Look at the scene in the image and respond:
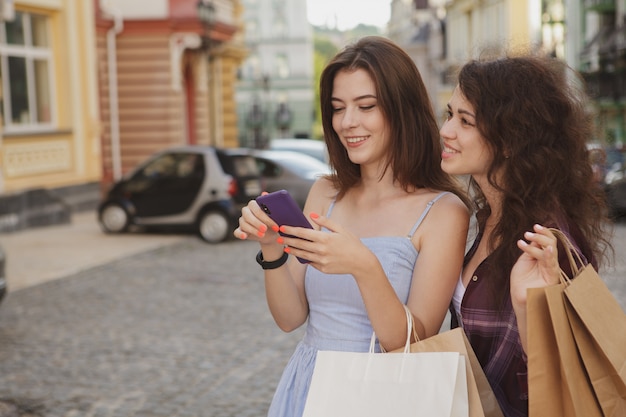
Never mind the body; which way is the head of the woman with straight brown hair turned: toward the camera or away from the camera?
toward the camera

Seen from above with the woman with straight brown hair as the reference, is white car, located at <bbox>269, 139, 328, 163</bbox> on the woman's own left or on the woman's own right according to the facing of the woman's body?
on the woman's own right

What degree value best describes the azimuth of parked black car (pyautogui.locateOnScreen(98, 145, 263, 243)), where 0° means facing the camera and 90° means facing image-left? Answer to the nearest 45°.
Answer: approximately 135°

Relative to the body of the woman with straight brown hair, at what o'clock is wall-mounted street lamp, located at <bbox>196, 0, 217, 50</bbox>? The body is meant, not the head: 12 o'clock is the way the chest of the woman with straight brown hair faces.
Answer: The wall-mounted street lamp is roughly at 4 o'clock from the woman with straight brown hair.

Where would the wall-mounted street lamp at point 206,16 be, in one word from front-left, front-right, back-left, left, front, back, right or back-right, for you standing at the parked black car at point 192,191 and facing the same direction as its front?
front-right

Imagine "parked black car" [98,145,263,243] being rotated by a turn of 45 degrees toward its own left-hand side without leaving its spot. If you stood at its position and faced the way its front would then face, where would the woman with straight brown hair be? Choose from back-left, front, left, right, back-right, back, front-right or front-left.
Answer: left
